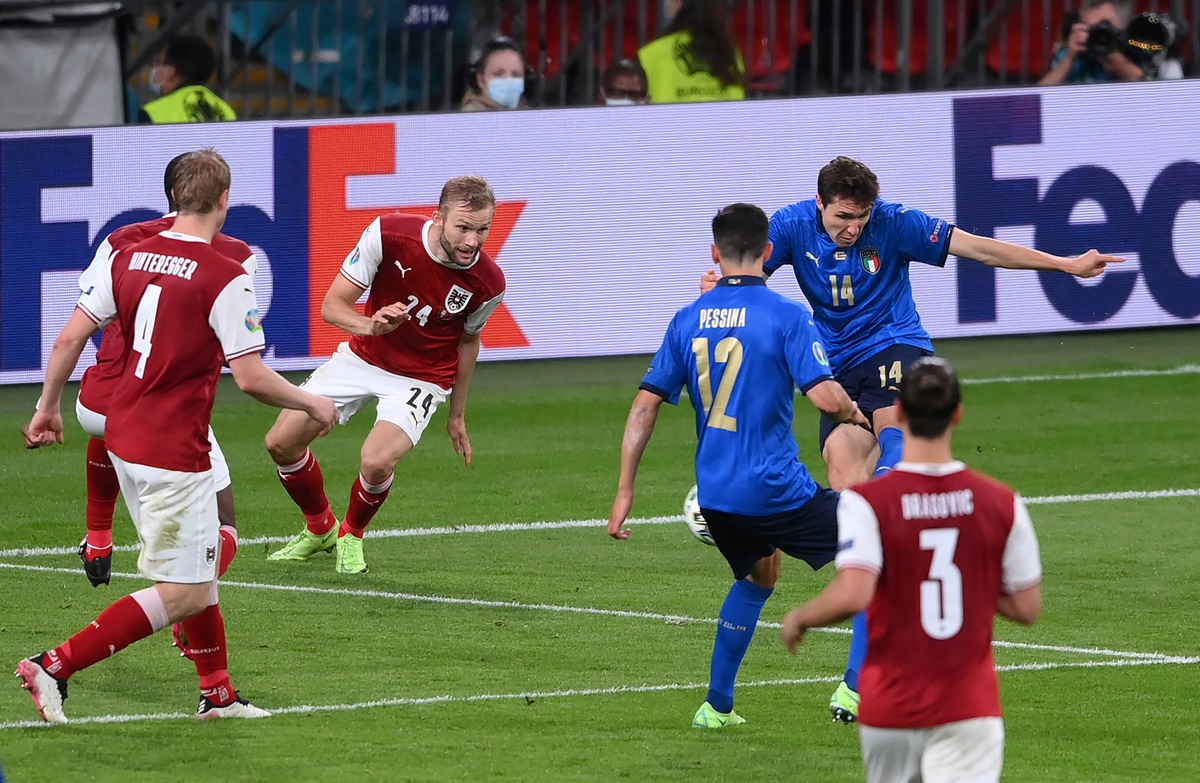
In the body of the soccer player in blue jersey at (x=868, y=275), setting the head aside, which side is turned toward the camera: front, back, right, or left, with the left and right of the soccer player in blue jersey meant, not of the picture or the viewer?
front

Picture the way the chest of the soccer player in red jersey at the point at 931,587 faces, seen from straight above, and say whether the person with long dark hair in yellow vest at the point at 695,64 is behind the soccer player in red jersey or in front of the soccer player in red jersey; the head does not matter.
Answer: in front

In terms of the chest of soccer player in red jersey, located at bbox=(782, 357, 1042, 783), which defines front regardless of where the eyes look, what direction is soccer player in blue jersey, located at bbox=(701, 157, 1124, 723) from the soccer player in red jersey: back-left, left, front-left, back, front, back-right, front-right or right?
front

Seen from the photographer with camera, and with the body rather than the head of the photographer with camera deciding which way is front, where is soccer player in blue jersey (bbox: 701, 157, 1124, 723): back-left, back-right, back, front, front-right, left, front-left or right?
front

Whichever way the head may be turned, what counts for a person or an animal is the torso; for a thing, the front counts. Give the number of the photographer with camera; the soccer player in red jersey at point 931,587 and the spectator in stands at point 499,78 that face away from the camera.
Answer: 1

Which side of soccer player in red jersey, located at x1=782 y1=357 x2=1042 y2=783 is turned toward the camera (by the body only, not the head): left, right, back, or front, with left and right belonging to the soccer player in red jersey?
back

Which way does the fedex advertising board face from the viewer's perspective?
toward the camera

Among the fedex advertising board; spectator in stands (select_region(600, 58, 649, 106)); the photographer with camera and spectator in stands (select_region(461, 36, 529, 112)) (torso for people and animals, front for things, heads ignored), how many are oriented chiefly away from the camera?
0

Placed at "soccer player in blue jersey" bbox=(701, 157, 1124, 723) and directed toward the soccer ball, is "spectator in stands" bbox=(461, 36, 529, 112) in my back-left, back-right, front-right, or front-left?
back-right

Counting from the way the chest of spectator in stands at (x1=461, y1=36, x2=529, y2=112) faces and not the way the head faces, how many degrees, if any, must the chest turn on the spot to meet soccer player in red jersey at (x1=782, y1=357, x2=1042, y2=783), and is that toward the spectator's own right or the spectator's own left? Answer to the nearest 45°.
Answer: approximately 45° to the spectator's own right

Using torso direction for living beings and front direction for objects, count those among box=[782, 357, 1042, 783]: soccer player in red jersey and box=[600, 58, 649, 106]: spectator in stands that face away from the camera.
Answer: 1

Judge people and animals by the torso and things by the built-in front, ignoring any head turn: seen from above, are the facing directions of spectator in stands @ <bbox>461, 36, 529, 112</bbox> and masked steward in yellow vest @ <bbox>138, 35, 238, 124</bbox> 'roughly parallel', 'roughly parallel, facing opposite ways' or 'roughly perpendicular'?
roughly parallel, facing opposite ways

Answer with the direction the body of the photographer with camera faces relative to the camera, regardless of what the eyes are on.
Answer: toward the camera

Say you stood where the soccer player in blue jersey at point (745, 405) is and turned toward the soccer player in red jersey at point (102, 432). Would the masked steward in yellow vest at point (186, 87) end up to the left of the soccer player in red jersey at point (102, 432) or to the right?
right

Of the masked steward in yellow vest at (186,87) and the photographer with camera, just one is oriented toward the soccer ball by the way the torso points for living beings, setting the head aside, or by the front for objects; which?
the photographer with camera

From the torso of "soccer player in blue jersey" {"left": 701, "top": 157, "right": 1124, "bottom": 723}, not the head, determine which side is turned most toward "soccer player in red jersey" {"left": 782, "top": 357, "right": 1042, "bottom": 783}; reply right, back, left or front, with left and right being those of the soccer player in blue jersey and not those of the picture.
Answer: front

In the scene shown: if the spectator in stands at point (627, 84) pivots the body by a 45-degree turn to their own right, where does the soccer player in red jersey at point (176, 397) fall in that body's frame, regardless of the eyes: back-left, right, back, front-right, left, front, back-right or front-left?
front-left

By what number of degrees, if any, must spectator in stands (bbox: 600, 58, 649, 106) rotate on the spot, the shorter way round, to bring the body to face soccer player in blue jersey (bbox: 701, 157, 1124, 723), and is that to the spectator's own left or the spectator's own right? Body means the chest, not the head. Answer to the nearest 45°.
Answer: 0° — they already face them

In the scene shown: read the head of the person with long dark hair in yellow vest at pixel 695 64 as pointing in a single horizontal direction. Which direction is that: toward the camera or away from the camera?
away from the camera

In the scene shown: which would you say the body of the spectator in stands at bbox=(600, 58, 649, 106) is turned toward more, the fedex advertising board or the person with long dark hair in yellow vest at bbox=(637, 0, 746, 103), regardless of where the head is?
the fedex advertising board

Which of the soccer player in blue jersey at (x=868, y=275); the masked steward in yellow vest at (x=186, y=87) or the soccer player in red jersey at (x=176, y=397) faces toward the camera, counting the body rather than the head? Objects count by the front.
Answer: the soccer player in blue jersey

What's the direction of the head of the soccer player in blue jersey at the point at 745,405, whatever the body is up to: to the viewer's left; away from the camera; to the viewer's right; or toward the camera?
away from the camera
